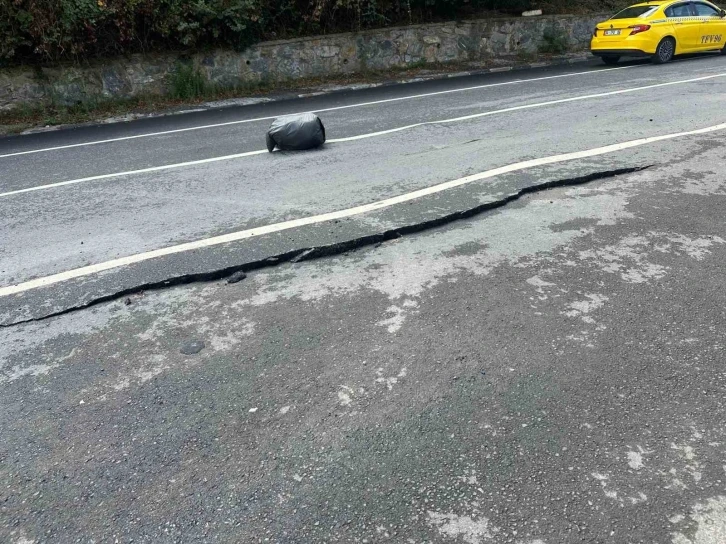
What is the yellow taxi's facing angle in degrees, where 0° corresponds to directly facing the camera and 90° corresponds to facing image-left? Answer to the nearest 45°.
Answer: approximately 225°

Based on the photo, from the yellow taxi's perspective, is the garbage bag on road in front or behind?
behind

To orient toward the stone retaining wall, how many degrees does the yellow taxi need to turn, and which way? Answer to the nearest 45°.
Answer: approximately 180°
